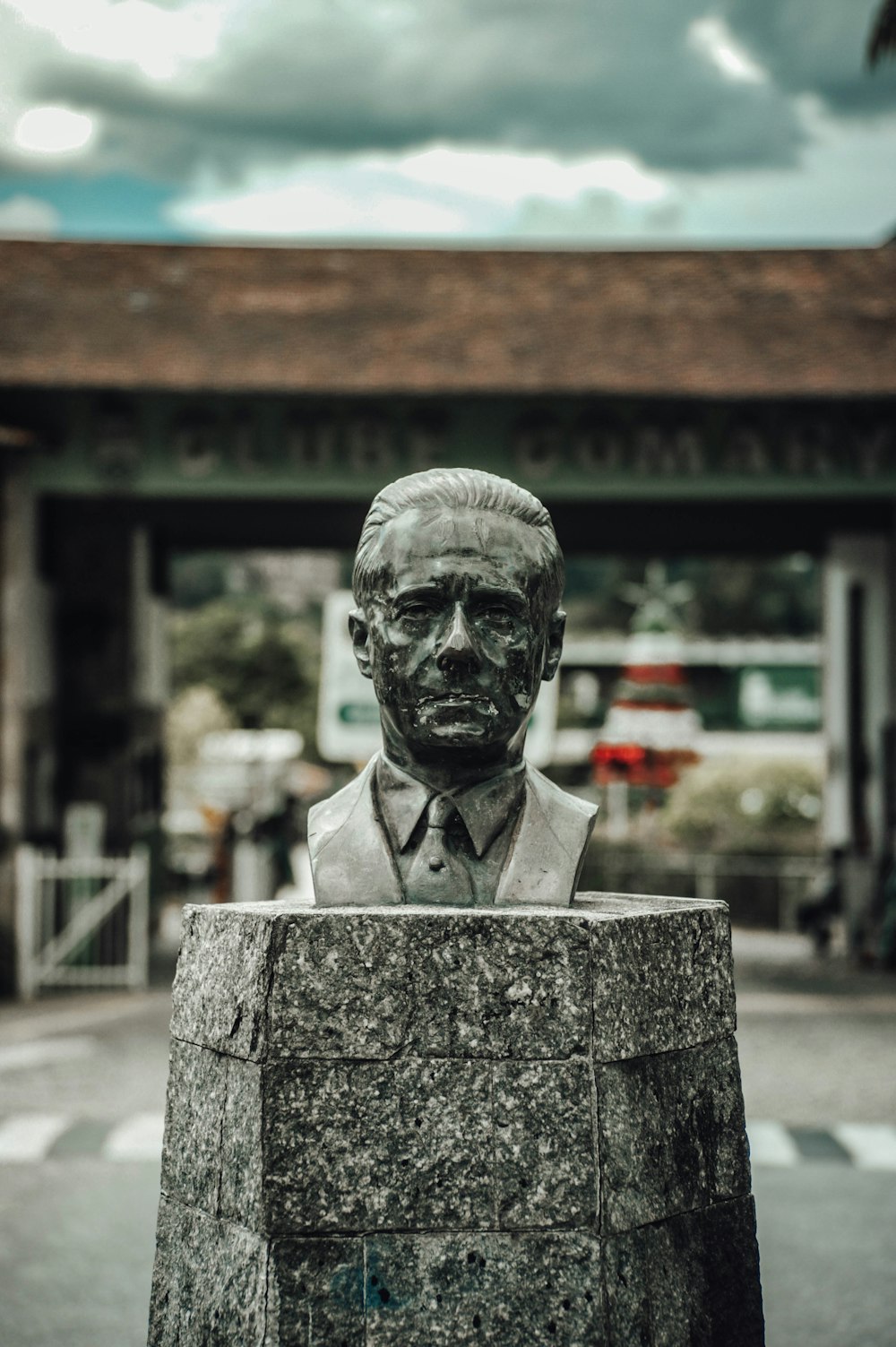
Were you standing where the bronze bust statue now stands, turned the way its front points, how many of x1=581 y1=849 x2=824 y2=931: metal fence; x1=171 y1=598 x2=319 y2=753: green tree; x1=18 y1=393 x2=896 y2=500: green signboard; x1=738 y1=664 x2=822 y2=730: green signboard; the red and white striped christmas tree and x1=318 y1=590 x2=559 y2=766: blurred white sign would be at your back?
6

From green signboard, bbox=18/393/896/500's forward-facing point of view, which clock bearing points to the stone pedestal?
The stone pedestal is roughly at 12 o'clock from the green signboard.

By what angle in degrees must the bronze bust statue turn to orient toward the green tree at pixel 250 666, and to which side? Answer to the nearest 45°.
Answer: approximately 180°

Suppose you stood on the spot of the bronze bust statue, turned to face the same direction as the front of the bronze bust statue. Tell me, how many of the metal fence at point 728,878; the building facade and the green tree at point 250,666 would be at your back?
3

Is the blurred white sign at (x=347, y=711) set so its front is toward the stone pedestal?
yes

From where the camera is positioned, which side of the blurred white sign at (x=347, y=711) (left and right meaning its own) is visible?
front

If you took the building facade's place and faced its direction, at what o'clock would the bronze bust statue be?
The bronze bust statue is roughly at 12 o'clock from the building facade.

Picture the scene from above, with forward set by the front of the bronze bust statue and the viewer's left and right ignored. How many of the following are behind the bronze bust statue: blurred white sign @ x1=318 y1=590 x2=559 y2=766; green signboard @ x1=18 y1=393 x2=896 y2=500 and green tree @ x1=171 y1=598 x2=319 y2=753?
3

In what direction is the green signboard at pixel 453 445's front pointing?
toward the camera

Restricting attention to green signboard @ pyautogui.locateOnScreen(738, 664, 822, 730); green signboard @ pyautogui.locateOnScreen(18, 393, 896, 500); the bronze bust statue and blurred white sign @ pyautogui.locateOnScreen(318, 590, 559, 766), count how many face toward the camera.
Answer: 4

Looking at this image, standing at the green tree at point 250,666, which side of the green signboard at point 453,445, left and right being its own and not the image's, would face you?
back

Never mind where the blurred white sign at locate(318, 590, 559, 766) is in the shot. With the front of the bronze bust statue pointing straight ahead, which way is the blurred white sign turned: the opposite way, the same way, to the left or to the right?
the same way

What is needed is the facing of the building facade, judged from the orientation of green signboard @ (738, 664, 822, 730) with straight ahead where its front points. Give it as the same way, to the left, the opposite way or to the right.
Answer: the same way

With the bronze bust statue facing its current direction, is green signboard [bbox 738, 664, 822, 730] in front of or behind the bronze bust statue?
behind

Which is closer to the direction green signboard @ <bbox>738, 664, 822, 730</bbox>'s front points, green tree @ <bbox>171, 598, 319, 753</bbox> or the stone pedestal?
the stone pedestal
